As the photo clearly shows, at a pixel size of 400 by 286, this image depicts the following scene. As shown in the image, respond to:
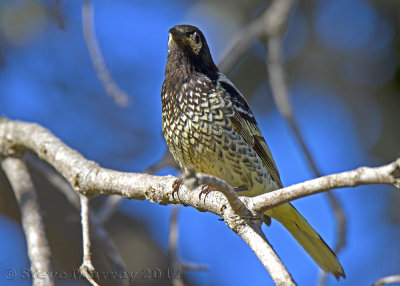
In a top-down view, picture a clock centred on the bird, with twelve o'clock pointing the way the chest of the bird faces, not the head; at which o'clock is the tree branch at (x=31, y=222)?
The tree branch is roughly at 1 o'clock from the bird.

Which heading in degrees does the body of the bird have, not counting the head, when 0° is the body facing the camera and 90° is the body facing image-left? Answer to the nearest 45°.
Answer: approximately 45°

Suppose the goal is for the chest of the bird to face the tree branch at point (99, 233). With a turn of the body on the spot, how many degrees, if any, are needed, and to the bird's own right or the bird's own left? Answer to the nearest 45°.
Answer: approximately 45° to the bird's own right

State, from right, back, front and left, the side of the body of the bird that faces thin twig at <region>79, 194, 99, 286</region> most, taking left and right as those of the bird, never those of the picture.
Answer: front

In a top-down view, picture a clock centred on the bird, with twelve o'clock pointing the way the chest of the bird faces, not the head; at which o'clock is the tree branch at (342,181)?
The tree branch is roughly at 8 o'clock from the bird.
